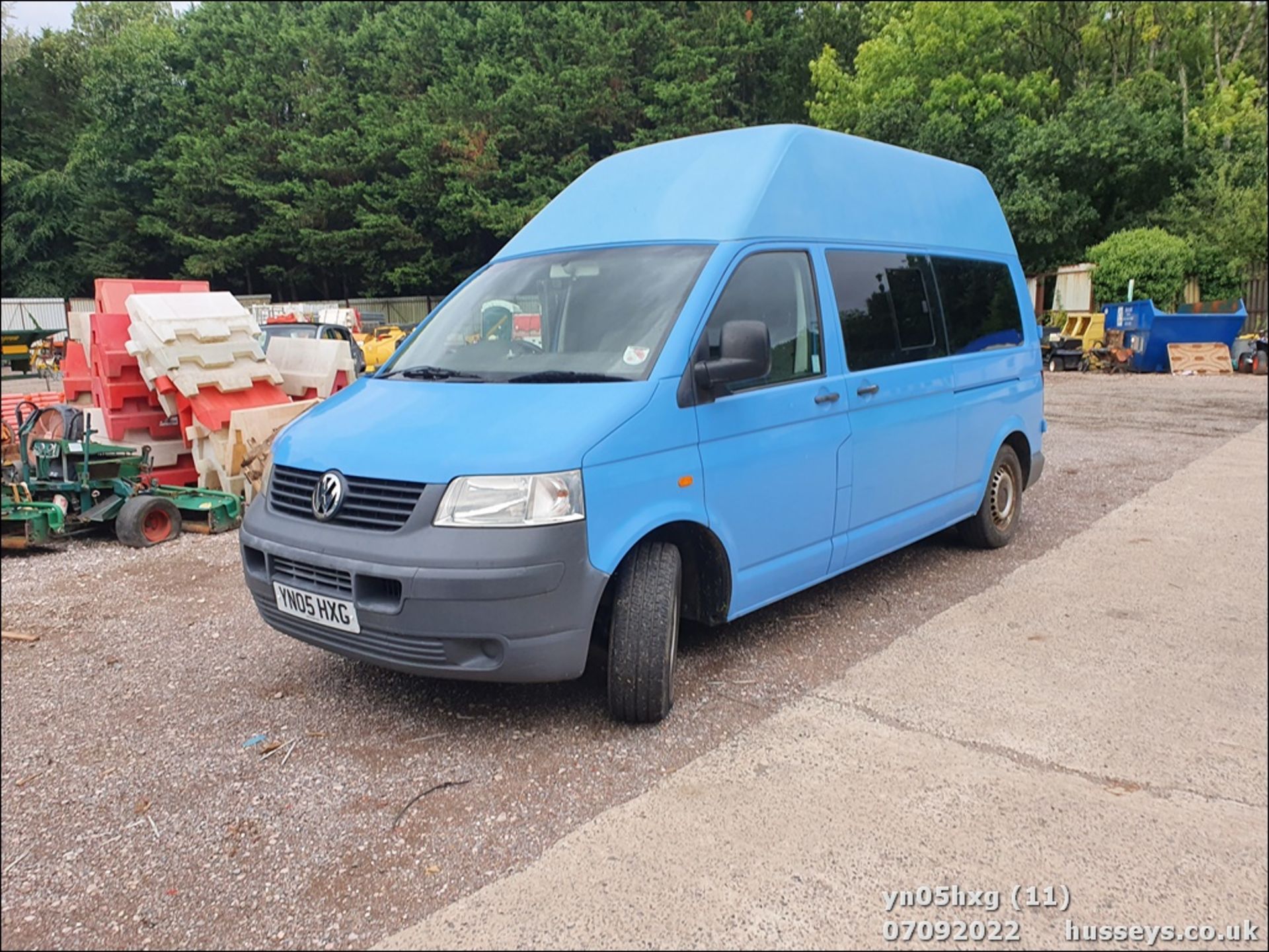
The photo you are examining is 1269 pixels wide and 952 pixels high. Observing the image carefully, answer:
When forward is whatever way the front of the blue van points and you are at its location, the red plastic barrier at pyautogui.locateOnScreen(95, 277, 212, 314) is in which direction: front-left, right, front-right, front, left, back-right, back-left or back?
right

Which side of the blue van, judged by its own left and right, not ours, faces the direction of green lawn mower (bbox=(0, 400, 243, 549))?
right

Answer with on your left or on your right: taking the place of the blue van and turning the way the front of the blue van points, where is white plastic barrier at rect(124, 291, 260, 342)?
on your right

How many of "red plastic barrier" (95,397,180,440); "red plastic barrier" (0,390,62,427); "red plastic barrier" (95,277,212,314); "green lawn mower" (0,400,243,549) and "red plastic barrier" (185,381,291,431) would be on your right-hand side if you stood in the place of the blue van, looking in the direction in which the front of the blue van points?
5

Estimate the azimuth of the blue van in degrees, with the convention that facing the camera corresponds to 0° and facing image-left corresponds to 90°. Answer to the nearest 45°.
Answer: approximately 45°

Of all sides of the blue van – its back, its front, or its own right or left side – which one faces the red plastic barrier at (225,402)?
right

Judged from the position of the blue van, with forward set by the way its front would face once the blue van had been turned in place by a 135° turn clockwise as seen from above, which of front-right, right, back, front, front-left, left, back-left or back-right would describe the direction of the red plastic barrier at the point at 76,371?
front-left

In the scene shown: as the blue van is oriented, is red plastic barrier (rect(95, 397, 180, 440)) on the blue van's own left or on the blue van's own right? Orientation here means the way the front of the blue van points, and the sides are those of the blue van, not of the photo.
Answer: on the blue van's own right

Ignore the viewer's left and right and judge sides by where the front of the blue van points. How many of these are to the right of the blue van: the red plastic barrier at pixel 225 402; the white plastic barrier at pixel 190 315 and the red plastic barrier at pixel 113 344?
3

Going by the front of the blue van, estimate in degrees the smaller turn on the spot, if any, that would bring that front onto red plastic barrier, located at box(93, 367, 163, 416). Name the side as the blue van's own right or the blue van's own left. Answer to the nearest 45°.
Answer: approximately 90° to the blue van's own right

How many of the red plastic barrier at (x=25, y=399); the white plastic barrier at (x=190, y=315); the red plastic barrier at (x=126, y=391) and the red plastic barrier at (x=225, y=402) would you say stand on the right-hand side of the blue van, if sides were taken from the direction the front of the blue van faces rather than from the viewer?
4

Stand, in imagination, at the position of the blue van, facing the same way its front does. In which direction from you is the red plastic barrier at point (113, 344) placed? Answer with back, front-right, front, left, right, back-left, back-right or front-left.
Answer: right
